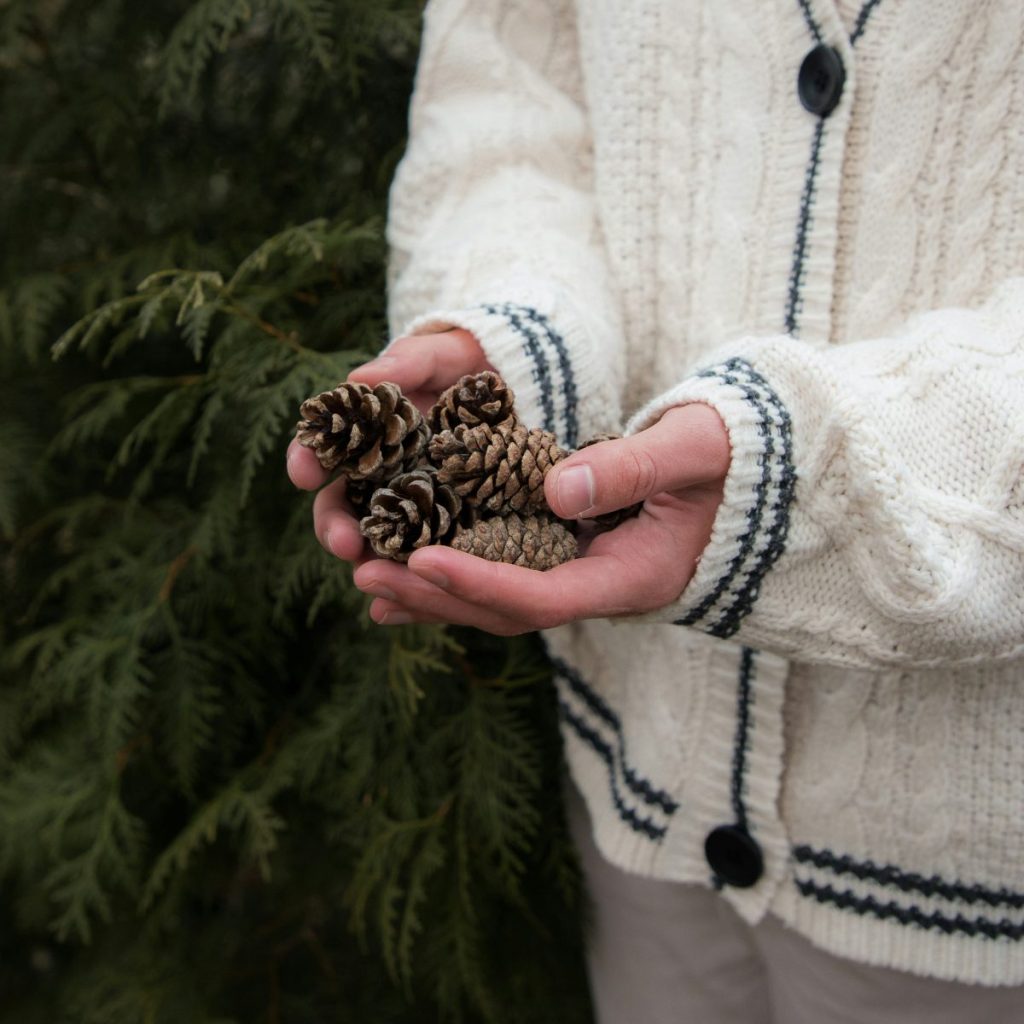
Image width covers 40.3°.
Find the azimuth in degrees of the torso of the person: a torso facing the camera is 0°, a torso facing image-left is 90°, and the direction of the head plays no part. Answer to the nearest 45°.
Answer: approximately 45°
